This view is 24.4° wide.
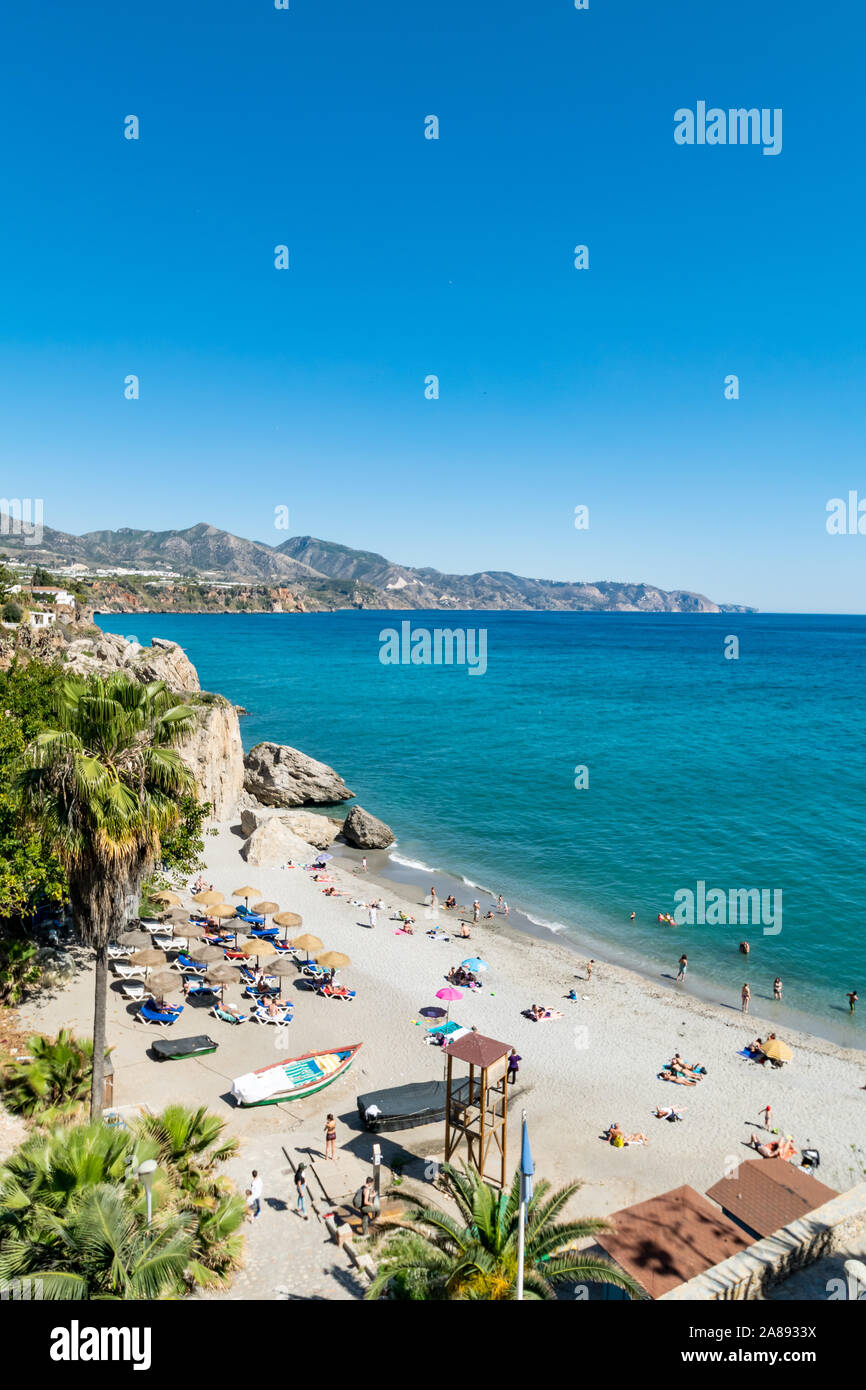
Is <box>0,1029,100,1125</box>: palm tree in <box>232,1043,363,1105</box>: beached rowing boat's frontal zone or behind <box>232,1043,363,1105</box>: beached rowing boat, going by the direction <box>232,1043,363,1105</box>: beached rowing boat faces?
behind

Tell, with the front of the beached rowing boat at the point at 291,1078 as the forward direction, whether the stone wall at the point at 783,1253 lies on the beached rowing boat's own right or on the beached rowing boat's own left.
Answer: on the beached rowing boat's own right

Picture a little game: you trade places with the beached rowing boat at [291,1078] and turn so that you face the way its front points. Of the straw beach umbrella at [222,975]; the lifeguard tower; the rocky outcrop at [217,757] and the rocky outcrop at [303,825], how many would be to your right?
1

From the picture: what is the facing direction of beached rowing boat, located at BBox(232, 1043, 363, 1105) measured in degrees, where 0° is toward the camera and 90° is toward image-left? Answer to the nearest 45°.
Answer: approximately 225°

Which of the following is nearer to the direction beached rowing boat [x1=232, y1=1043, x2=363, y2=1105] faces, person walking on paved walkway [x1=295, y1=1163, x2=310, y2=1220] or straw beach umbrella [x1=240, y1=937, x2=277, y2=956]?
the straw beach umbrella

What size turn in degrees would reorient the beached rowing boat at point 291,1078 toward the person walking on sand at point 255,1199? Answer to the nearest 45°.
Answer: approximately 135° to its right

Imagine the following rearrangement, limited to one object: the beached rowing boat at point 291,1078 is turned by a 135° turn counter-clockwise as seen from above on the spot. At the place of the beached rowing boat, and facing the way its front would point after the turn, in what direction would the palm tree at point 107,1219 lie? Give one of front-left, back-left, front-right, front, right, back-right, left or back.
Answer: left
